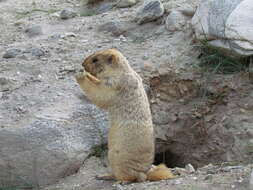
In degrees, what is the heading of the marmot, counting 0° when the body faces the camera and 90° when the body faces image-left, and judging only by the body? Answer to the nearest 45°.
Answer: approximately 90°

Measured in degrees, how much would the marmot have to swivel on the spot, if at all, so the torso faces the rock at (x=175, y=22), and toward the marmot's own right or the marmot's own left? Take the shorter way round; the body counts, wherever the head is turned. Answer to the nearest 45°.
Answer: approximately 90° to the marmot's own right

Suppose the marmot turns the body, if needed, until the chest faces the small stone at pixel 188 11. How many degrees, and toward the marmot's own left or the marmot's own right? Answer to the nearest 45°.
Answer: approximately 90° to the marmot's own right

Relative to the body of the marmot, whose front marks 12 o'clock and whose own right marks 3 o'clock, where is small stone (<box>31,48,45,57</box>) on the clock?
The small stone is roughly at 2 o'clock from the marmot.

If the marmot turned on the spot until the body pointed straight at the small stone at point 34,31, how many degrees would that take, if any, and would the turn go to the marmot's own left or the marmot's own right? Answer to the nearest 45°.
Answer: approximately 45° to the marmot's own right

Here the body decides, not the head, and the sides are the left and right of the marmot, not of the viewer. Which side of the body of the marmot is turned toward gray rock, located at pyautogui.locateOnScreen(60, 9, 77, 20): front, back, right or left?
right

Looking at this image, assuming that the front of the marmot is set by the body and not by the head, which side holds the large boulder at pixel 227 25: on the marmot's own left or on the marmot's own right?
on the marmot's own right

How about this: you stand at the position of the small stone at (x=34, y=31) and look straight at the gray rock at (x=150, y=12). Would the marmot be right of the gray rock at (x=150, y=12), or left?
right

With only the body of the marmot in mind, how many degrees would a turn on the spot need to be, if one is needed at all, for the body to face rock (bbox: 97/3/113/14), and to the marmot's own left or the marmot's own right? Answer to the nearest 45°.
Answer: approximately 90° to the marmot's own right

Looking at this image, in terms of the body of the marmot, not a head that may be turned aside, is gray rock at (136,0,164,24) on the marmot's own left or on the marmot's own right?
on the marmot's own right

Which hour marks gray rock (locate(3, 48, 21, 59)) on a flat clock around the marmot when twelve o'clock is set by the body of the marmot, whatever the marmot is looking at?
The gray rock is roughly at 2 o'clock from the marmot.
